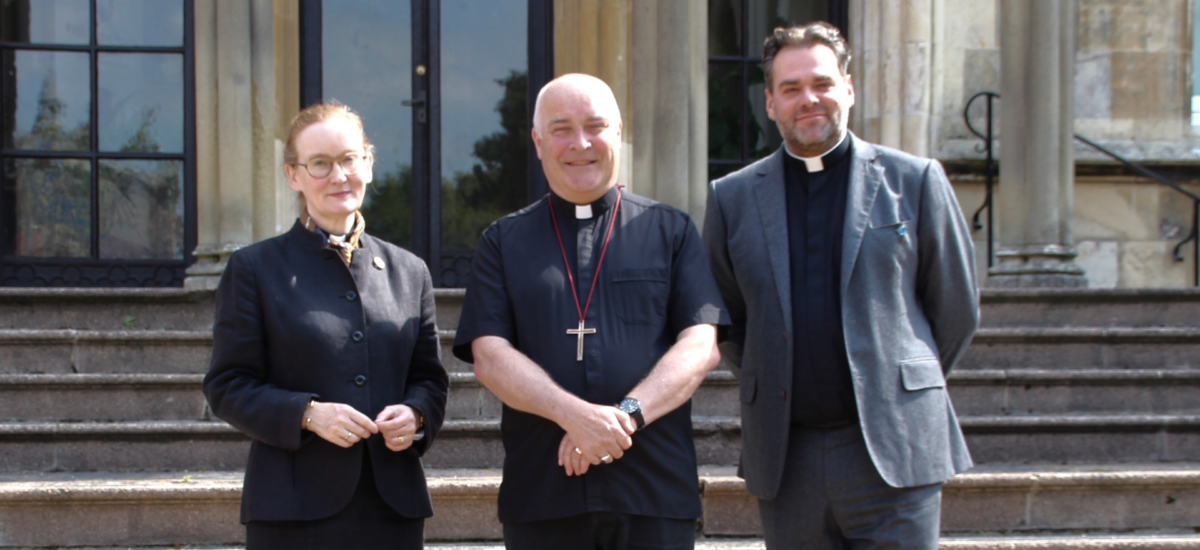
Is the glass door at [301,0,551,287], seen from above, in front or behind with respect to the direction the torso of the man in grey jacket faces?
behind

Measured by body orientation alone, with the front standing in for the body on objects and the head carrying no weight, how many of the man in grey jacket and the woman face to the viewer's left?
0

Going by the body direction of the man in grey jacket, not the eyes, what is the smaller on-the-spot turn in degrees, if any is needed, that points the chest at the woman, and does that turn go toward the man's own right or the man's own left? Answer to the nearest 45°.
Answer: approximately 90° to the man's own right

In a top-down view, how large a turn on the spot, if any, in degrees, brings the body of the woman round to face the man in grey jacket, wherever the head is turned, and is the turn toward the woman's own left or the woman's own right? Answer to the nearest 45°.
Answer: approximately 45° to the woman's own left

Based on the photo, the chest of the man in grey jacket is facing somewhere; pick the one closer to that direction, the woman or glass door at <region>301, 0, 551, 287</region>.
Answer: the woman

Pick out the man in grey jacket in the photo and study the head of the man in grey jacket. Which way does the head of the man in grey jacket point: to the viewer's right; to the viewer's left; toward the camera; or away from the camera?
toward the camera

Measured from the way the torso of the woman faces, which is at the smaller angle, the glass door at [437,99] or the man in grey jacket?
the man in grey jacket

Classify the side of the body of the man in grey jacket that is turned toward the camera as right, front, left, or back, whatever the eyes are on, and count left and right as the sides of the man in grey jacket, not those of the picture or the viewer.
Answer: front

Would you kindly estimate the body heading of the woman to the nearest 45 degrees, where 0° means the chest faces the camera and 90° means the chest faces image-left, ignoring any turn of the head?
approximately 315°

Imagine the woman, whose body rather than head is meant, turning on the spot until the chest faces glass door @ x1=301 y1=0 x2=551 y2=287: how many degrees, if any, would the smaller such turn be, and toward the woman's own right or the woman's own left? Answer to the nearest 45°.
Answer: approximately 135° to the woman's own left
